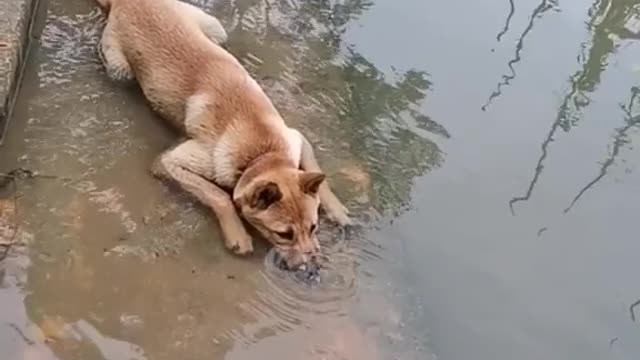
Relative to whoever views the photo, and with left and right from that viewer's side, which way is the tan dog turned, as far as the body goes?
facing the viewer and to the right of the viewer
